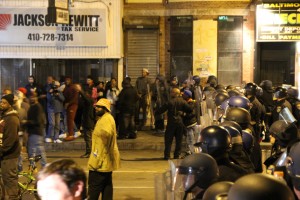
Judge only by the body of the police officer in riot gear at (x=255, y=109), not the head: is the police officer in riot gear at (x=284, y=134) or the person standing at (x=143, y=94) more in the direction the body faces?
the person standing

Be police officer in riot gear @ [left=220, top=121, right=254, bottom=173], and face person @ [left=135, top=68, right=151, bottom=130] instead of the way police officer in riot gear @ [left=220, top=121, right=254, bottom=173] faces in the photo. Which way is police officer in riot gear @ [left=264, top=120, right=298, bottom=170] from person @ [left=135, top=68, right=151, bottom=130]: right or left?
right

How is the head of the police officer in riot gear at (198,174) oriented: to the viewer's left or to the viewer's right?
to the viewer's left
